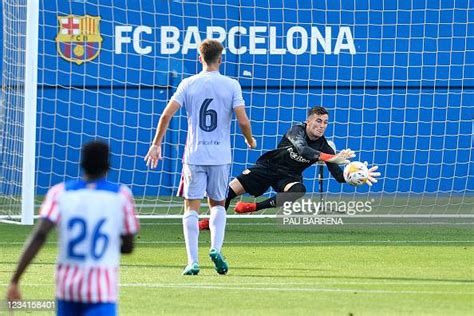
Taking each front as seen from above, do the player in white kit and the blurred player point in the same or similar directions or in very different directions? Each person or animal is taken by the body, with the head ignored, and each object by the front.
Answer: same or similar directions

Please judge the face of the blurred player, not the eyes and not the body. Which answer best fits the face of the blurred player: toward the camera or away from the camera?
away from the camera

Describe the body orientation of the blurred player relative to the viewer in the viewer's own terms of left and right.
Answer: facing away from the viewer

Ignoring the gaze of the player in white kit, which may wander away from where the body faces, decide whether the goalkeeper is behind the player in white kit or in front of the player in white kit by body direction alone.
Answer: in front

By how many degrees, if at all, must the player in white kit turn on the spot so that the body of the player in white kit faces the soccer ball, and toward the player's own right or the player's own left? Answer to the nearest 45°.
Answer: approximately 45° to the player's own right

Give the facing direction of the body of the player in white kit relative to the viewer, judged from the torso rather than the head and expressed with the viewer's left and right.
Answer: facing away from the viewer

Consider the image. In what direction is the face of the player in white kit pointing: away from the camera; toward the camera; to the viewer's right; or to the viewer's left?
away from the camera

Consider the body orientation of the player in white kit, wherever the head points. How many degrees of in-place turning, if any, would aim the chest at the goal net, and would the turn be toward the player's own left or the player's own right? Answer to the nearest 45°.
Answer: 0° — they already face it

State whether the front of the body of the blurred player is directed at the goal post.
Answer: yes

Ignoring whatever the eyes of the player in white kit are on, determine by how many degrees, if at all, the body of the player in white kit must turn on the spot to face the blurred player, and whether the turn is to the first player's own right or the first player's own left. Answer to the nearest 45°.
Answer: approximately 180°

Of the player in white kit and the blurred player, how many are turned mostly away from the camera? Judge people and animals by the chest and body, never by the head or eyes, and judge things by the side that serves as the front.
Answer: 2

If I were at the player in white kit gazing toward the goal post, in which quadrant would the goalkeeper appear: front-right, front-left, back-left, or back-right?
front-right
